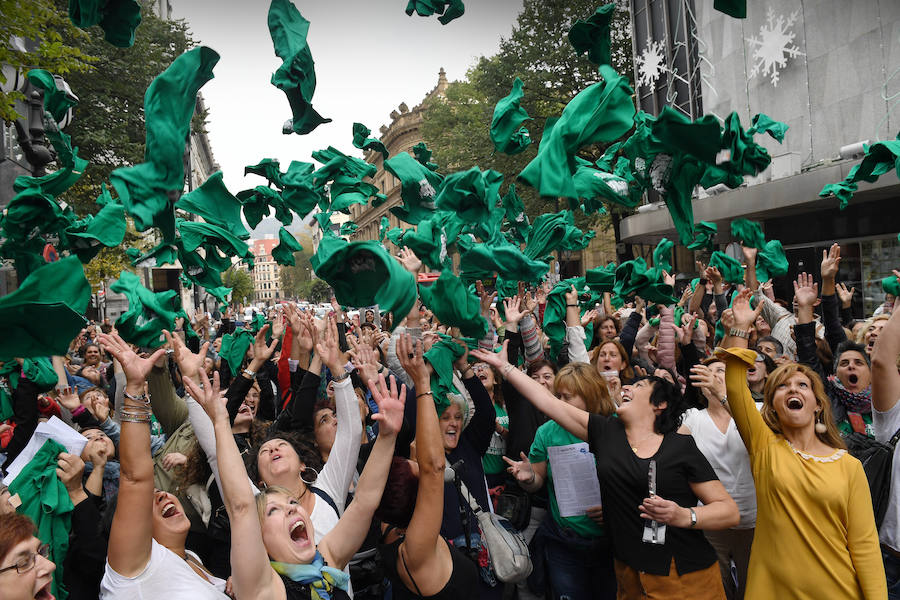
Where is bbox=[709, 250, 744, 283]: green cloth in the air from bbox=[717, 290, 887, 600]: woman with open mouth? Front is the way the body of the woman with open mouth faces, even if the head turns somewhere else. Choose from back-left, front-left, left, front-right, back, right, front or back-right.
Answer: back

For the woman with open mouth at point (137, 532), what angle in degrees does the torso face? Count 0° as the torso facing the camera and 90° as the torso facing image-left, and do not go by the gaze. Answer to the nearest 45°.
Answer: approximately 315°

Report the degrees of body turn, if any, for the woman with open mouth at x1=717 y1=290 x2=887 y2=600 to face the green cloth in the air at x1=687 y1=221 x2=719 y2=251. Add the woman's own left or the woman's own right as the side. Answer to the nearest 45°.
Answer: approximately 180°

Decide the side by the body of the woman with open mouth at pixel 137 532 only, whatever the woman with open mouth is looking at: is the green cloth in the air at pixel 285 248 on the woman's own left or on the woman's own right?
on the woman's own left

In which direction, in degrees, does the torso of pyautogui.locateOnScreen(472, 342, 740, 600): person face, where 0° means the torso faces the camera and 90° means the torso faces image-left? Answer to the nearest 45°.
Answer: approximately 45°
